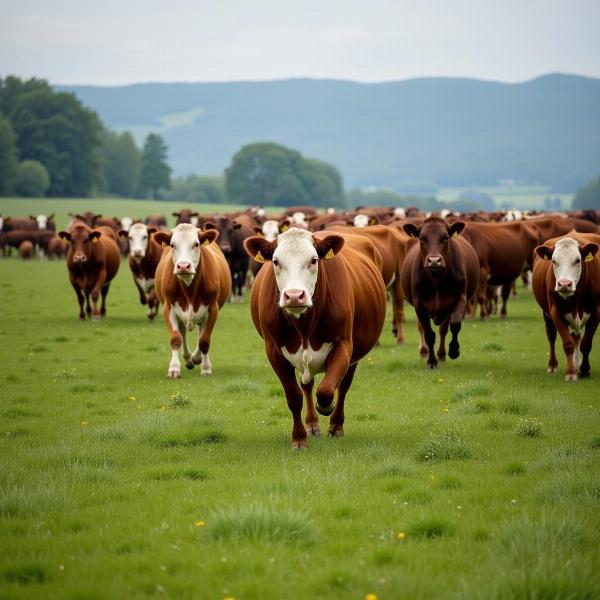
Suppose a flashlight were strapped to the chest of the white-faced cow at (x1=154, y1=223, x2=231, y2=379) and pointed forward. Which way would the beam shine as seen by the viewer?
toward the camera

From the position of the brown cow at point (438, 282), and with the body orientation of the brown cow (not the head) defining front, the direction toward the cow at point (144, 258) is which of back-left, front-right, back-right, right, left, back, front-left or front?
back-right

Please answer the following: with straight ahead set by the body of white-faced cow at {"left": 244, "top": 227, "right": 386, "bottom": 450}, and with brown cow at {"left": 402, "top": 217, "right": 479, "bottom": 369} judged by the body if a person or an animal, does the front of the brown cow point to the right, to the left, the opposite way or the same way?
the same way

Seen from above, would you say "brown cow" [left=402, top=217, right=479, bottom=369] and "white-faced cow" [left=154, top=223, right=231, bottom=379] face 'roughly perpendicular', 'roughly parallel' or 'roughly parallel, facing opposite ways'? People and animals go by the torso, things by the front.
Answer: roughly parallel

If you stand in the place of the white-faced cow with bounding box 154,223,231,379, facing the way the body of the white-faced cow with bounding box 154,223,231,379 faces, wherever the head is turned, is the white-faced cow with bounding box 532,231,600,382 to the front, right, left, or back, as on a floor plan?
left

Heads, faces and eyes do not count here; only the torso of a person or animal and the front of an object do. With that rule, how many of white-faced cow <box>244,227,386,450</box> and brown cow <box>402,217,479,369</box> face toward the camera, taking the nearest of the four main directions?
2

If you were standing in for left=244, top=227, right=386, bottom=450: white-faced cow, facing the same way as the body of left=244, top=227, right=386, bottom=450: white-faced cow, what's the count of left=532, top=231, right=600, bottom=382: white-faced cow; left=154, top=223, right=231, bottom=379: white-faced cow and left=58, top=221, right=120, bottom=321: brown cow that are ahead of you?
0

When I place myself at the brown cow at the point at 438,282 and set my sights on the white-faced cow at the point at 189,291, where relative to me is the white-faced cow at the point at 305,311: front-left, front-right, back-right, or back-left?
front-left

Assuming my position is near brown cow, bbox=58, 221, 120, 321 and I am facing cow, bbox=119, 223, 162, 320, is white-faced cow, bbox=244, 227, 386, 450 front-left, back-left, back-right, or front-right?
front-right

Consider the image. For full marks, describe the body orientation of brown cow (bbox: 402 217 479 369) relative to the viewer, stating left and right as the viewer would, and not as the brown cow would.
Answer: facing the viewer

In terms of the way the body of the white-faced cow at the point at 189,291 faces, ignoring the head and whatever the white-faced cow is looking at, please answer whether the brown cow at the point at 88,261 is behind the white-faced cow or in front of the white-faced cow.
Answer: behind

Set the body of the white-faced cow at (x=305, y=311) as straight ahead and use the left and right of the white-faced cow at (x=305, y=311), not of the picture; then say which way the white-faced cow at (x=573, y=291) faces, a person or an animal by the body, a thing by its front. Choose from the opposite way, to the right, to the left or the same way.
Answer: the same way

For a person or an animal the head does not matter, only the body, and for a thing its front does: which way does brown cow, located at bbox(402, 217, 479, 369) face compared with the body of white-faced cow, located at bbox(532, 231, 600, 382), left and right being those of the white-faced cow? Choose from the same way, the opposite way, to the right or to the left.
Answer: the same way

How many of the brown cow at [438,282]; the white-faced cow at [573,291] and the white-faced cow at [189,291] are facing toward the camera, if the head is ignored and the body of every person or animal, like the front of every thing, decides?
3
